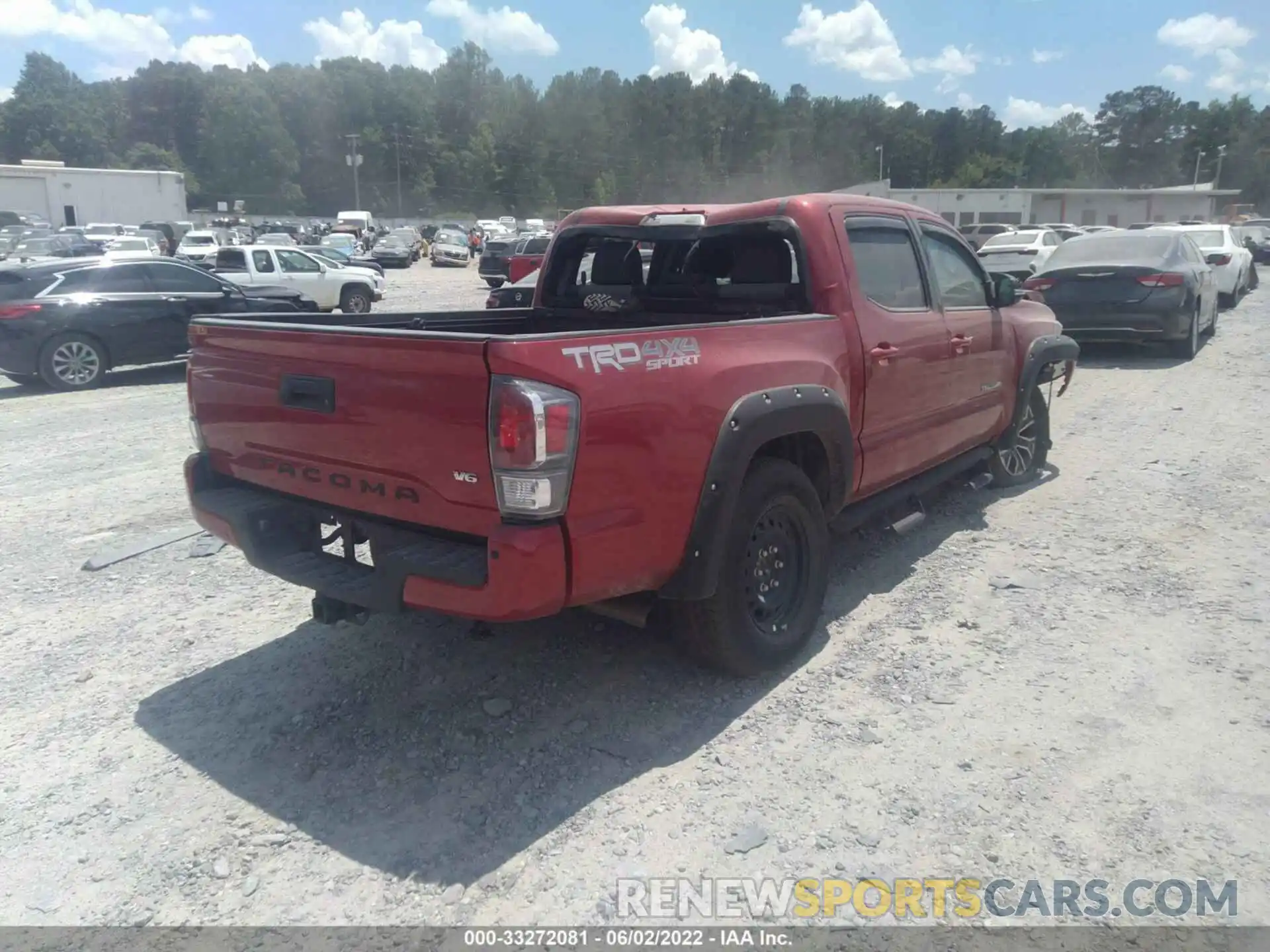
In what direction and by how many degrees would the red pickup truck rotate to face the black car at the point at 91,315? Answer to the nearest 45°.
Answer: approximately 90° to its left

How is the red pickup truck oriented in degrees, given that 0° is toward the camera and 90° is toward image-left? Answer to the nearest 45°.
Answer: approximately 225°

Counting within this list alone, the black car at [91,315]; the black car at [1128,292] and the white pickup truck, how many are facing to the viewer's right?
2

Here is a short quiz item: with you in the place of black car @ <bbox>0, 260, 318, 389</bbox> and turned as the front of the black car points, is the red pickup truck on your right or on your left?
on your right

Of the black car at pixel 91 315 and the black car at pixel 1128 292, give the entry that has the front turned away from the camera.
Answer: the black car at pixel 1128 292

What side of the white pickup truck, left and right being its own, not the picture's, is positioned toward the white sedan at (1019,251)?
front

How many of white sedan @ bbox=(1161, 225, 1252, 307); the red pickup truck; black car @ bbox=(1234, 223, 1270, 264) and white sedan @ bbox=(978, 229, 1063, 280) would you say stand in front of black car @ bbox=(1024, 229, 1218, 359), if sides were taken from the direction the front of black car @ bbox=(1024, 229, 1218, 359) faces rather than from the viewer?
3

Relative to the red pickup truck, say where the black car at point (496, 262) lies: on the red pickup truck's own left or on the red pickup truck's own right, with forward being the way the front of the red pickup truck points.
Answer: on the red pickup truck's own left

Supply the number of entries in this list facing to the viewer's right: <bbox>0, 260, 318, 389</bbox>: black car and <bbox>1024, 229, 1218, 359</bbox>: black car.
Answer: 1

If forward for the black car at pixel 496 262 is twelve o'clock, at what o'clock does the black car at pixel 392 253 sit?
the black car at pixel 392 253 is roughly at 10 o'clock from the black car at pixel 496 262.

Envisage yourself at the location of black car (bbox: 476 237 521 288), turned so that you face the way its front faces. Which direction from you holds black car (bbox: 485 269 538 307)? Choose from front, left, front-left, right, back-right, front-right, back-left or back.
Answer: back-right

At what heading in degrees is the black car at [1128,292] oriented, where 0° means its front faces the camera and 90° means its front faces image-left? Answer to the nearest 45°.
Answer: approximately 180°

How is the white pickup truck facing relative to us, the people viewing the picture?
facing to the right of the viewer

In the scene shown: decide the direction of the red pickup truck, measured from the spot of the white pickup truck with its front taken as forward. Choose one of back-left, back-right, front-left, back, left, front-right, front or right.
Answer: right

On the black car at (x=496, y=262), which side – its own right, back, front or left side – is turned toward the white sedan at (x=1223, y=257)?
right

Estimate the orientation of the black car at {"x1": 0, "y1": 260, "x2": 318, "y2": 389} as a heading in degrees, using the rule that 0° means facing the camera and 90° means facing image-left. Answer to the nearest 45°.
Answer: approximately 270°

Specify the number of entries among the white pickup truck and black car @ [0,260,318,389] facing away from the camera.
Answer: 0
